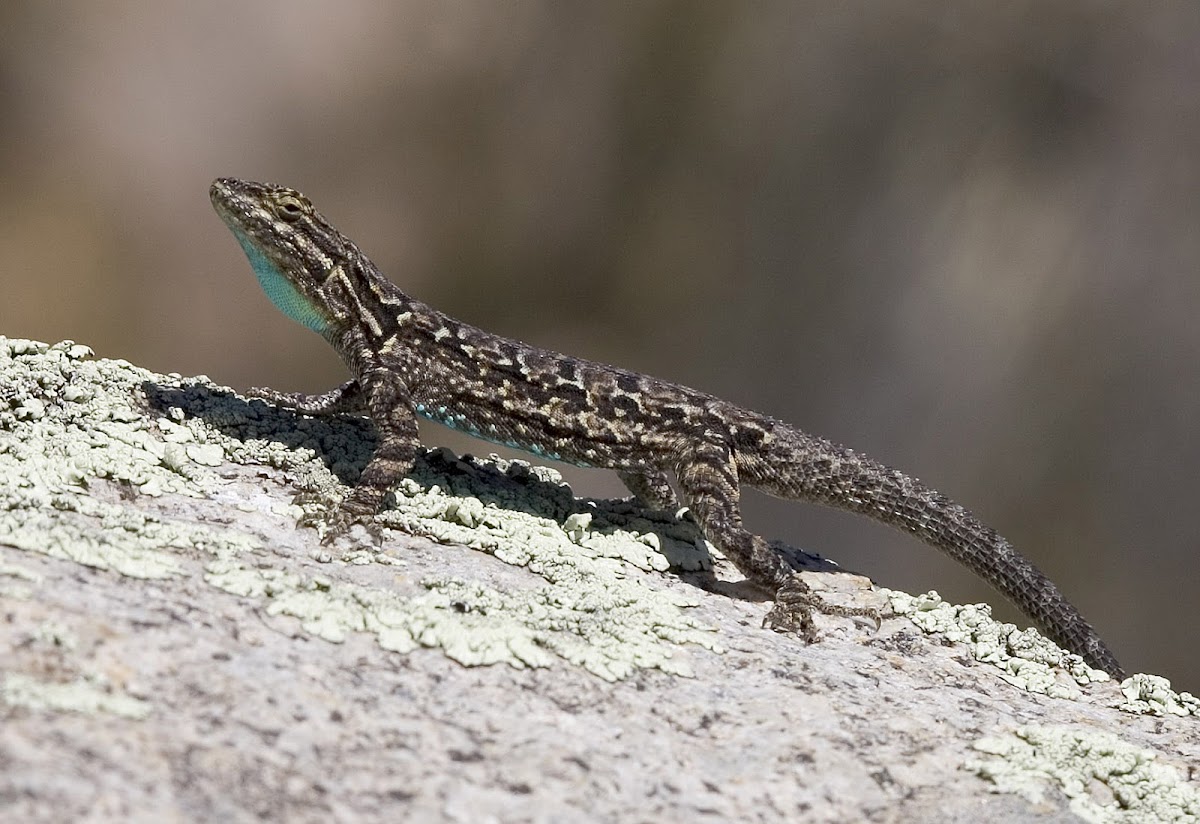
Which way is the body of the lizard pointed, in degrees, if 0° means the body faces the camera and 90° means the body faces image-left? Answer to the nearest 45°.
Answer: approximately 90°
